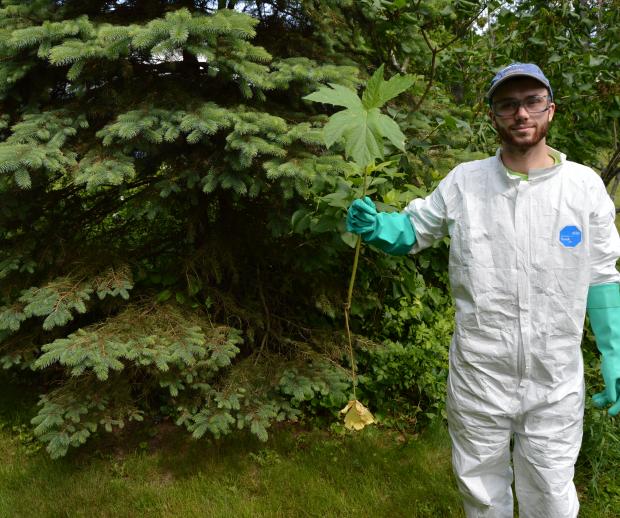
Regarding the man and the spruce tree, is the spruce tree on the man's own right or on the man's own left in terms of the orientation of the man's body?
on the man's own right

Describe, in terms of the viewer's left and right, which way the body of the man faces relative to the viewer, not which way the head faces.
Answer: facing the viewer
